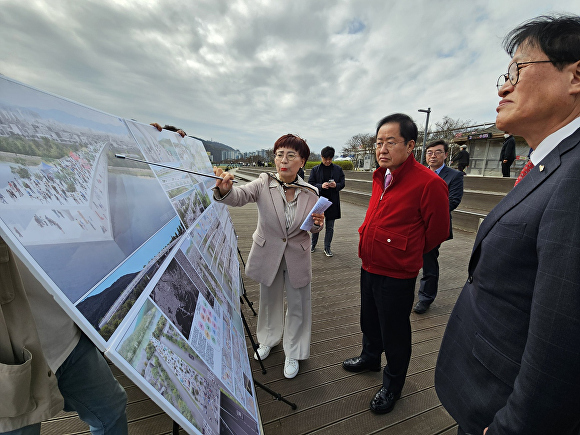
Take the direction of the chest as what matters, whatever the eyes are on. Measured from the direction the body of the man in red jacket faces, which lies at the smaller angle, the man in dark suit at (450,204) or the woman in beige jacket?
the woman in beige jacket

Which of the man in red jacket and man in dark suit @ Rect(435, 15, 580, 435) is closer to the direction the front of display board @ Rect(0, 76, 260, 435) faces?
the man in dark suit

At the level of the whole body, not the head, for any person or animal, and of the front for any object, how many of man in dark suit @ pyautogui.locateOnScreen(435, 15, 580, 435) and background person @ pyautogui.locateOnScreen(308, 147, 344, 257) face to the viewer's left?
1

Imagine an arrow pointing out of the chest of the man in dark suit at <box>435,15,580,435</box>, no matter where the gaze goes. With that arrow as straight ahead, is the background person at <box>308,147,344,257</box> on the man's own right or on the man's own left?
on the man's own right

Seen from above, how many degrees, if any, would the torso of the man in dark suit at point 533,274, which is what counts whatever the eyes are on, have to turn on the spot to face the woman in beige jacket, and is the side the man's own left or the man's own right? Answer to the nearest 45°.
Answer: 0° — they already face them

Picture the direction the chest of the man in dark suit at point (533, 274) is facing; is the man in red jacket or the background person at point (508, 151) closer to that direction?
the man in red jacket

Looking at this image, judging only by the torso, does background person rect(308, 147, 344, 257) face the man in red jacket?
yes

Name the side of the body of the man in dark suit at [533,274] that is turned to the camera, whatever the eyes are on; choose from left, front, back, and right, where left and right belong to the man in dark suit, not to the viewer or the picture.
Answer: left

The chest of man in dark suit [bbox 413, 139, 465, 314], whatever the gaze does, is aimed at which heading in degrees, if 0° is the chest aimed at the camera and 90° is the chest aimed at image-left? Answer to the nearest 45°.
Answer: approximately 45°

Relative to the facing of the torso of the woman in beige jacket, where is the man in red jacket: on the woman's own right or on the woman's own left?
on the woman's own left

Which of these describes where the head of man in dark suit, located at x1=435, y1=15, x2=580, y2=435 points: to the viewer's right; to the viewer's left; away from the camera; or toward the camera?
to the viewer's left
